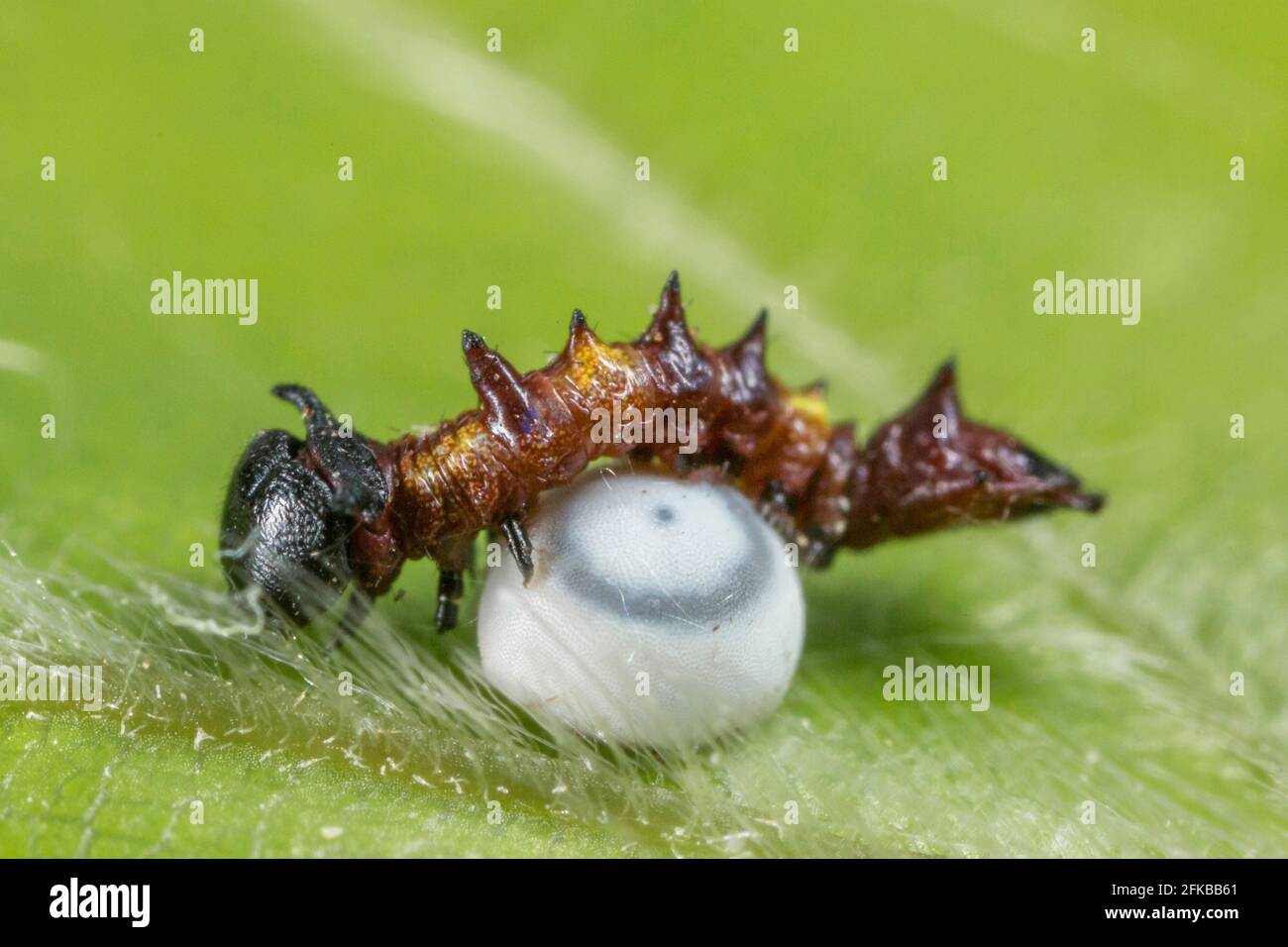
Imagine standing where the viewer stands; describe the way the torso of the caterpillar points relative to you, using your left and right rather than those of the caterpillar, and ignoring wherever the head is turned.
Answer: facing to the left of the viewer
